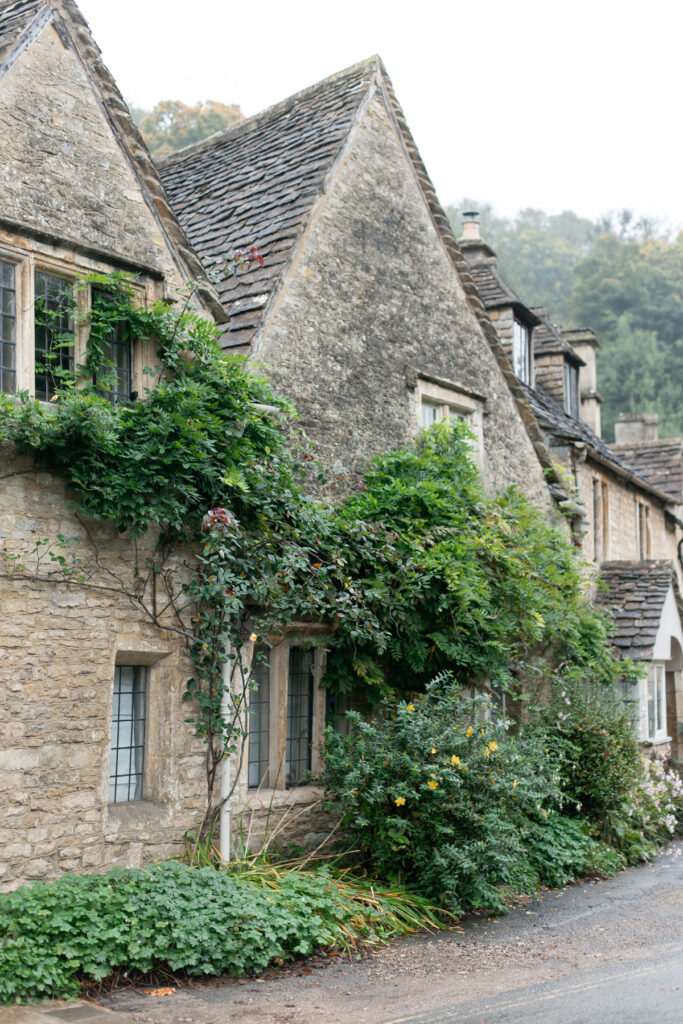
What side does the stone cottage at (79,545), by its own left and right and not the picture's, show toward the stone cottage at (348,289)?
left

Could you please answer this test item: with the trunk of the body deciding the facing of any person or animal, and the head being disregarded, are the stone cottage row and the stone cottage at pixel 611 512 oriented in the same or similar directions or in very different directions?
same or similar directions

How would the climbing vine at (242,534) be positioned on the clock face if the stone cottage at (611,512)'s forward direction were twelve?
The climbing vine is roughly at 2 o'clock from the stone cottage.

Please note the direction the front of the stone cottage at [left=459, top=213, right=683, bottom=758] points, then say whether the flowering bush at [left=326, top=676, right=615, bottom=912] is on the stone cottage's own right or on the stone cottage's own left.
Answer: on the stone cottage's own right

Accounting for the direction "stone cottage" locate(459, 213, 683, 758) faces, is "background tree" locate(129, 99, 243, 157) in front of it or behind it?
behind

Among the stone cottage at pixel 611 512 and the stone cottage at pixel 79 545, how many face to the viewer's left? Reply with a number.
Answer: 0

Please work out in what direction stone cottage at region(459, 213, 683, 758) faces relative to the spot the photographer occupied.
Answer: facing the viewer and to the right of the viewer

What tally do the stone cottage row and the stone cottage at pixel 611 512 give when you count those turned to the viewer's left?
0

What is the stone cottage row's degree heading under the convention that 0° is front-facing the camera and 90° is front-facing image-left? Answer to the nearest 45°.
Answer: approximately 315°

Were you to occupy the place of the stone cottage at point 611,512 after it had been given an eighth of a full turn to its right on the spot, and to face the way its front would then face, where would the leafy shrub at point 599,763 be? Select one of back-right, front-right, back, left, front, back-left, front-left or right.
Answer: front
